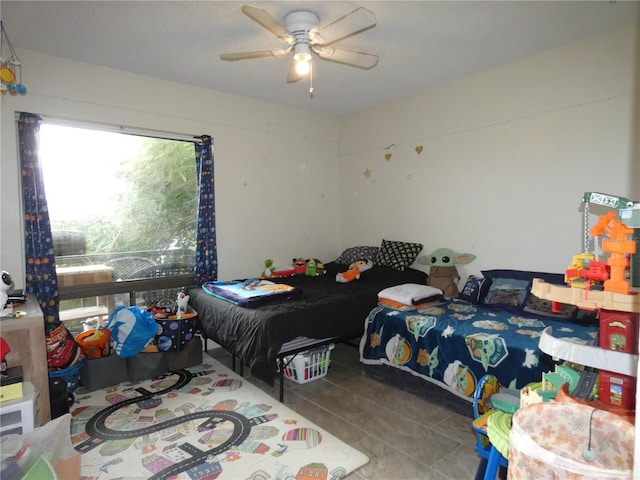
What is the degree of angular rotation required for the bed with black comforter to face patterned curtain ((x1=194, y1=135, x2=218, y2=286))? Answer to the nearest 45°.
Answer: approximately 90° to its right

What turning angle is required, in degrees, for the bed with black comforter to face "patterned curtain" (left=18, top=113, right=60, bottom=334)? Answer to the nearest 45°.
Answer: approximately 45° to its right

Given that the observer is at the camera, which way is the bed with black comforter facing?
facing the viewer and to the left of the viewer

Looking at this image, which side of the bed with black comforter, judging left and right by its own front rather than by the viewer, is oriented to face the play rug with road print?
front

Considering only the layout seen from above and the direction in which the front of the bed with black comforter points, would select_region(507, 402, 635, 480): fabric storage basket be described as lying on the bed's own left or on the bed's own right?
on the bed's own left

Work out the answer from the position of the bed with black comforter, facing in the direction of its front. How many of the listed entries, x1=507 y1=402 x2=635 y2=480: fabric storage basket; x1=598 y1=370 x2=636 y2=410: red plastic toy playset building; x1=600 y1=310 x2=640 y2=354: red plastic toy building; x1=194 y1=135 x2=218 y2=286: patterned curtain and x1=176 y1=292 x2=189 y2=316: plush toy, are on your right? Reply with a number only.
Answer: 2

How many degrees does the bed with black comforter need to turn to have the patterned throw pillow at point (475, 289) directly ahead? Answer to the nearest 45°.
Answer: approximately 135° to its left

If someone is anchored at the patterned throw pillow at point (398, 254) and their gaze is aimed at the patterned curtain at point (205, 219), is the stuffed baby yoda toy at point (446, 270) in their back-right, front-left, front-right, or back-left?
back-left

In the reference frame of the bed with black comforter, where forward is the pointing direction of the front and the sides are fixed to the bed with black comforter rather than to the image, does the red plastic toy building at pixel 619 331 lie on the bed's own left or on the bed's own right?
on the bed's own left

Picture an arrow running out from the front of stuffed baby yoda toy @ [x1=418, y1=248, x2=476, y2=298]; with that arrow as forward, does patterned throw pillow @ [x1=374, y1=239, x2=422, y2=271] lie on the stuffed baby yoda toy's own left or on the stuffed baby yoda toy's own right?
on the stuffed baby yoda toy's own right

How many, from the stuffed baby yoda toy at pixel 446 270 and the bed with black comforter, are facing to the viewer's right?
0

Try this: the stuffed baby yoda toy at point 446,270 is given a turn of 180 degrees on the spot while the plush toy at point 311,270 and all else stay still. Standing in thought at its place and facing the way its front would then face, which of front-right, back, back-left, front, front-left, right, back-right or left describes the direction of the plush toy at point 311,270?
back-left

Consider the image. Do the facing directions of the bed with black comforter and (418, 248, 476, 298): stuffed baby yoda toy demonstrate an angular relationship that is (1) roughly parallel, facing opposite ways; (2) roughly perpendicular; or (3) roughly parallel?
roughly parallel

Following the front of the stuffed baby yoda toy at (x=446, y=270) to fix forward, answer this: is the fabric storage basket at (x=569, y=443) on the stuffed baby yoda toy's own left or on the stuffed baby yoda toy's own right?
on the stuffed baby yoda toy's own left
